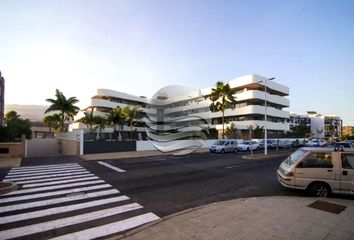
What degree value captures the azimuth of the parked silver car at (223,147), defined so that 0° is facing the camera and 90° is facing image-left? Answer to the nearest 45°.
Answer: approximately 45°

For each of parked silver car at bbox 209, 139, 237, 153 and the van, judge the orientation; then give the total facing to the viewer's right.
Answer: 0

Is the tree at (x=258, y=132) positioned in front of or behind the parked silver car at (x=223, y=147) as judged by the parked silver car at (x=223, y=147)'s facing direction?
behind

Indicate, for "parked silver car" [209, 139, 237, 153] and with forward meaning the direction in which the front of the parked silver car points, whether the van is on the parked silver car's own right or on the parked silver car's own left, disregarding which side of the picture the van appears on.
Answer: on the parked silver car's own left

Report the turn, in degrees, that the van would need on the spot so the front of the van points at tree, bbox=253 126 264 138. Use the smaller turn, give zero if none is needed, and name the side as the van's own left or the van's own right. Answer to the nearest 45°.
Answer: approximately 90° to the van's own right

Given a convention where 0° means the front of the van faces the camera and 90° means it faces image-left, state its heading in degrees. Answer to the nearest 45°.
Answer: approximately 90°

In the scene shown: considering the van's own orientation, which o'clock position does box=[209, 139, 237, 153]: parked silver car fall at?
The parked silver car is roughly at 2 o'clock from the van.
